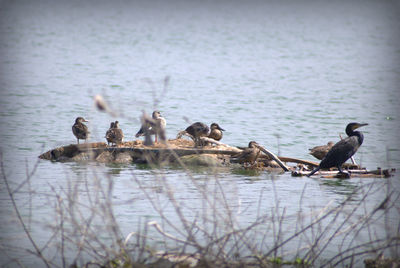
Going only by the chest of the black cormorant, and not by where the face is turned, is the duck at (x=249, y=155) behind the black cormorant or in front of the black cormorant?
behind

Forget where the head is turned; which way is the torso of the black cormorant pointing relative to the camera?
to the viewer's right

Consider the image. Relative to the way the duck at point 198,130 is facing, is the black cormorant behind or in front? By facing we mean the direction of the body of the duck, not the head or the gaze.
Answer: in front

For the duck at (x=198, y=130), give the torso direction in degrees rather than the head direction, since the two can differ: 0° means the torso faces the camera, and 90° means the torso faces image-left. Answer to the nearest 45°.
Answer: approximately 270°

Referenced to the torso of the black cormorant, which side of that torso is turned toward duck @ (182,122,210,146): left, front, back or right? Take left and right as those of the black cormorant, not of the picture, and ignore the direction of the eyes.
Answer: back

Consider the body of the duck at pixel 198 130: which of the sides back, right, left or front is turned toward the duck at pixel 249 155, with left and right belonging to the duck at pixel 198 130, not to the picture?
front
